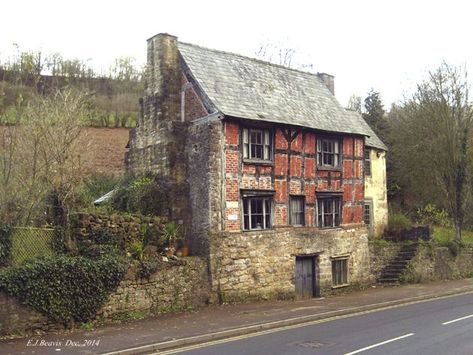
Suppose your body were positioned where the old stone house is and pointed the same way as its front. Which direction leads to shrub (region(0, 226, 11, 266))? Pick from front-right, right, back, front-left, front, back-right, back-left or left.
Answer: right

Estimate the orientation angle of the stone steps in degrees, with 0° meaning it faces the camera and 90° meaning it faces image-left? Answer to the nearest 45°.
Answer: approximately 45°

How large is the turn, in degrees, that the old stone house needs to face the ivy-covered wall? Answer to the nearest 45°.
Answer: approximately 90° to its right

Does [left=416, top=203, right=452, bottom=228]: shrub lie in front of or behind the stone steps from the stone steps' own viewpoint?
behind

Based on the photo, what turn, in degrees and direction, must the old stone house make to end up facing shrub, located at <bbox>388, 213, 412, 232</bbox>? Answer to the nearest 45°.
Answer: approximately 90° to its left

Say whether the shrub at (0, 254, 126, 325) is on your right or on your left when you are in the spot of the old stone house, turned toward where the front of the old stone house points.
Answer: on your right

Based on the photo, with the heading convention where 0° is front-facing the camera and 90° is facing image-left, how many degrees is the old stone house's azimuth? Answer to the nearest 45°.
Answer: approximately 315°

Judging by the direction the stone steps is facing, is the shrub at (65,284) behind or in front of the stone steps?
in front

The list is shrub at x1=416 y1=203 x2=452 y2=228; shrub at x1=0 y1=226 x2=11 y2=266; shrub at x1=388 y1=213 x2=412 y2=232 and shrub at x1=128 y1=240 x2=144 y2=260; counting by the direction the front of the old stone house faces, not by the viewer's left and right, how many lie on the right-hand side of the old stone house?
2

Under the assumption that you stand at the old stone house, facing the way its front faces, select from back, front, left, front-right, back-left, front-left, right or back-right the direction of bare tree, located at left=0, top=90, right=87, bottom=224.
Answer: right

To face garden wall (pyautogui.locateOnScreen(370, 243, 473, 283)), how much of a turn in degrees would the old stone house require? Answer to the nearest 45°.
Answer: approximately 90° to its left

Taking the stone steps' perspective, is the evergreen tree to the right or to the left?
on its right

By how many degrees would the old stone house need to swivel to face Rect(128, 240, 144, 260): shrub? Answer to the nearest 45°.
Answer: approximately 90° to its right

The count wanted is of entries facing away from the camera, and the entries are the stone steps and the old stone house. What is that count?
0

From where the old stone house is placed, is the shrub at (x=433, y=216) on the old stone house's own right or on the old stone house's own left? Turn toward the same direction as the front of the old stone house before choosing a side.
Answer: on the old stone house's own left

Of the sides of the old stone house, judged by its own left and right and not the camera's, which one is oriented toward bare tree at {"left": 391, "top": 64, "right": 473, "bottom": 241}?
left
